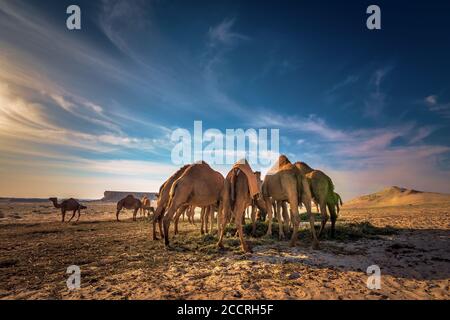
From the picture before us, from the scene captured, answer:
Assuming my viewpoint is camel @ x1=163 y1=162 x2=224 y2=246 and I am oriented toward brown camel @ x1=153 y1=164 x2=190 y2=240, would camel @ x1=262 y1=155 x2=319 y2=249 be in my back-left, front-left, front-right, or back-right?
back-right

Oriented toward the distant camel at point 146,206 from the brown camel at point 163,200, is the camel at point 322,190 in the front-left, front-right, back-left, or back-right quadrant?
back-right

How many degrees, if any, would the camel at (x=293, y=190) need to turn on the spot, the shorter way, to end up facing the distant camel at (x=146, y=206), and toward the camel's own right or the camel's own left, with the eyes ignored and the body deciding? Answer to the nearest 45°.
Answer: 0° — it already faces it

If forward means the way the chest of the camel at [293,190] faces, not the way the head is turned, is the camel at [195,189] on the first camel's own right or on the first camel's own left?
on the first camel's own left

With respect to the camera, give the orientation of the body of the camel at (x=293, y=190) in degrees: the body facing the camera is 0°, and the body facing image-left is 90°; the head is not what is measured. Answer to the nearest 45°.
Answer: approximately 135°
